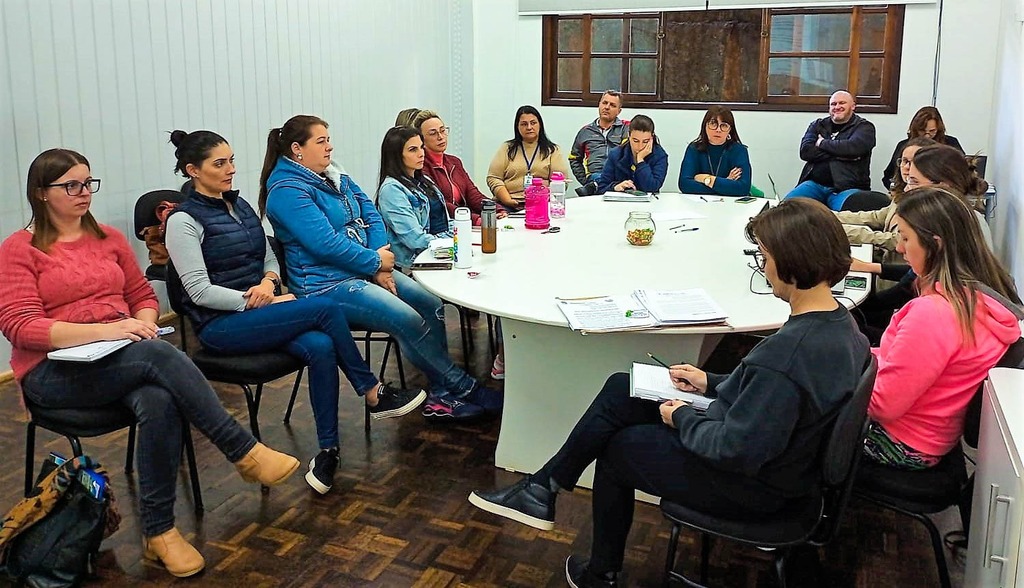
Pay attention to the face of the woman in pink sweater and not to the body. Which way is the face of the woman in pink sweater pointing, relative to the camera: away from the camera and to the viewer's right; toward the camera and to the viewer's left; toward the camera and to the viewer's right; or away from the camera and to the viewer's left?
toward the camera and to the viewer's right

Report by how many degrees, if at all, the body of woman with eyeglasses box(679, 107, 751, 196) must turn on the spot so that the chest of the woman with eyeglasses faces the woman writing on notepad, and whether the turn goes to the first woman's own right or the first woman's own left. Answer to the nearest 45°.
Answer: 0° — they already face them

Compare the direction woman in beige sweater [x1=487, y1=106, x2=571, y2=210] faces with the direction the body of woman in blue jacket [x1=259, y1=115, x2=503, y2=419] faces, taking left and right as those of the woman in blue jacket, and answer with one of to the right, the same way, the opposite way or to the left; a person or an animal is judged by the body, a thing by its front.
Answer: to the right

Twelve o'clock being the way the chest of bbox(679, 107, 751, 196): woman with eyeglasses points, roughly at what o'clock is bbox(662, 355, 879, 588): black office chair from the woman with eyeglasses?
The black office chair is roughly at 12 o'clock from the woman with eyeglasses.

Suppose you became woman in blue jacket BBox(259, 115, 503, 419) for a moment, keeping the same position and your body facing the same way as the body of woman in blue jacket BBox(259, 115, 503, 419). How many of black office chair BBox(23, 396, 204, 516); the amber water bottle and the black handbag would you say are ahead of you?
1

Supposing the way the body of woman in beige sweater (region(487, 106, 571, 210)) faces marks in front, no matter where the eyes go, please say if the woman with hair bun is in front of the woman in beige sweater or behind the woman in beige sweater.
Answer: in front

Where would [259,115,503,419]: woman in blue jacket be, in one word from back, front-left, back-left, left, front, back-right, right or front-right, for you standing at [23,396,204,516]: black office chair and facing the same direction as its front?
front-left

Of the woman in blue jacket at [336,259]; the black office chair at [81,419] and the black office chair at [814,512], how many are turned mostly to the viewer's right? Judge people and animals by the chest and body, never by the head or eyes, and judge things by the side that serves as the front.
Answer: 2

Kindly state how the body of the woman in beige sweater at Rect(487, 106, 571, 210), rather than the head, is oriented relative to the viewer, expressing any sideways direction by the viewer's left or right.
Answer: facing the viewer

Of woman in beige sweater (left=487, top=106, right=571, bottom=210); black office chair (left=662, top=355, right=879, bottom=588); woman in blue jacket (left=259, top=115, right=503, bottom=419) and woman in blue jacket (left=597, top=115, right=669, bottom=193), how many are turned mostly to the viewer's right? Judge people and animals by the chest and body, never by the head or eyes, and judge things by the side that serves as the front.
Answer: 1

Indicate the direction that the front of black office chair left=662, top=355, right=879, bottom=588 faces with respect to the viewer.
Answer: facing to the left of the viewer

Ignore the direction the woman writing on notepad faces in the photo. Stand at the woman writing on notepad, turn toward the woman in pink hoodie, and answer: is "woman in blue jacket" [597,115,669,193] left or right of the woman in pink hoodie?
left

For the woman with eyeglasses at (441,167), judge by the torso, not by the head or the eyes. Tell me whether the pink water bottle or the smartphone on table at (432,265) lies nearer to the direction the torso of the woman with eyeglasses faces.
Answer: the pink water bottle

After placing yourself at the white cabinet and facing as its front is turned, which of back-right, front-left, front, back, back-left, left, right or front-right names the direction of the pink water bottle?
front-right

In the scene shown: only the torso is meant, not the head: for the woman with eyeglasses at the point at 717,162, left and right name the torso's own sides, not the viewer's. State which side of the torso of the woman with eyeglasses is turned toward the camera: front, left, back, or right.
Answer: front

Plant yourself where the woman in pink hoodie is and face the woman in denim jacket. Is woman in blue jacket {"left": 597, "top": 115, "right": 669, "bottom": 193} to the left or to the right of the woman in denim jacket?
right

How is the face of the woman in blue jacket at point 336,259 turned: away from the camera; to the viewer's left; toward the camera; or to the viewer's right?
to the viewer's right

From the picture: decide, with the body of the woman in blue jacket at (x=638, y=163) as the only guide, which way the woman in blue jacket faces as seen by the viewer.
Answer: toward the camera

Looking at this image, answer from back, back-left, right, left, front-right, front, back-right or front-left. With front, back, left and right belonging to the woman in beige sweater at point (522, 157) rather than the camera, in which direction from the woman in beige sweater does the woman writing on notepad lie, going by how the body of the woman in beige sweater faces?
front

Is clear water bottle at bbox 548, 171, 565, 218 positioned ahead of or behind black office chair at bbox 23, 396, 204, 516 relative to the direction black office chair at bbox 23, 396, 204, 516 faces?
ahead
